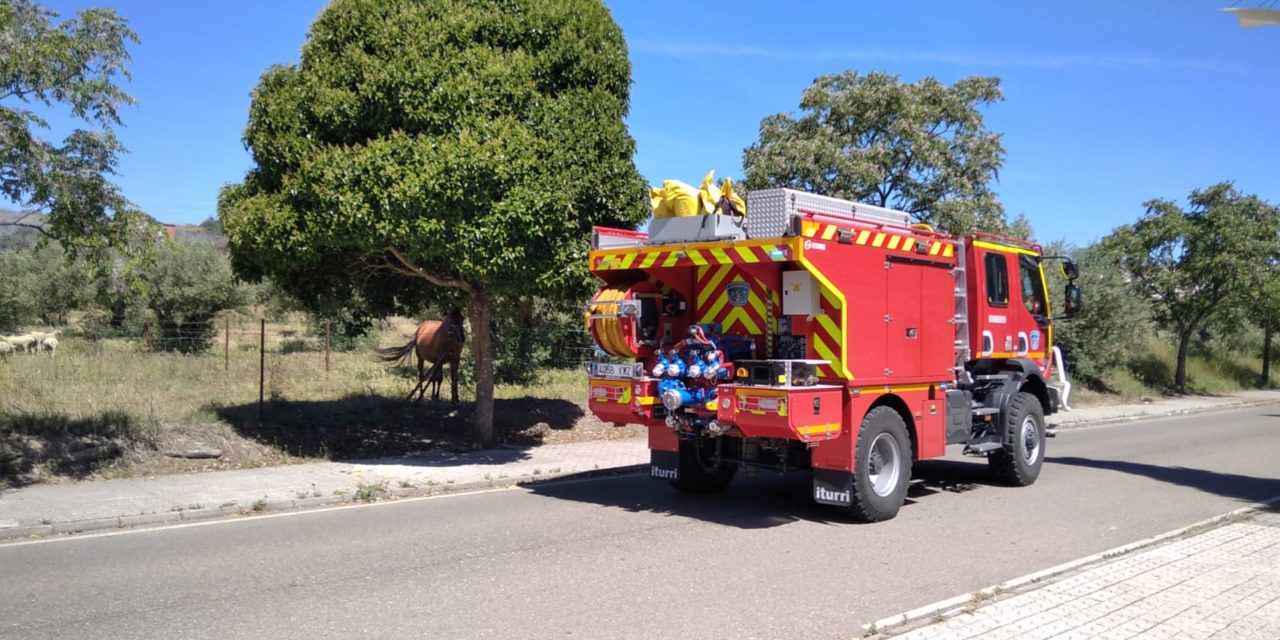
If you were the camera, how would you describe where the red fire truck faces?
facing away from the viewer and to the right of the viewer

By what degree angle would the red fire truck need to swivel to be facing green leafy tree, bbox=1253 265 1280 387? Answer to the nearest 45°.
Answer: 0° — it already faces it

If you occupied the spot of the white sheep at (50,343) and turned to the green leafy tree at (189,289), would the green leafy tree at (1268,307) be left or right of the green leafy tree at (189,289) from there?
right

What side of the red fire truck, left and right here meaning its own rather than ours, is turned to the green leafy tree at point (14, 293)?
left

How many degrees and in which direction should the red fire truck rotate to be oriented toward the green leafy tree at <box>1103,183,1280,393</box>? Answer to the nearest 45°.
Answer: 0° — it already faces it

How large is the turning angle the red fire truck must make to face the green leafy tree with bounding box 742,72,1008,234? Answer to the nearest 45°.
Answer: approximately 45° to its left

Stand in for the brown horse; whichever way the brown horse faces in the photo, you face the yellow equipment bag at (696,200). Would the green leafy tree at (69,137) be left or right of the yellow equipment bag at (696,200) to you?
right

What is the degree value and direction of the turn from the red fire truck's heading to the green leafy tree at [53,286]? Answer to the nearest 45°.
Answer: approximately 90° to its left

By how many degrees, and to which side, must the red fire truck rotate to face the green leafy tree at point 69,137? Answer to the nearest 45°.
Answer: approximately 135° to its left

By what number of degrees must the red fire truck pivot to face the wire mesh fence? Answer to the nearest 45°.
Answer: approximately 90° to its left

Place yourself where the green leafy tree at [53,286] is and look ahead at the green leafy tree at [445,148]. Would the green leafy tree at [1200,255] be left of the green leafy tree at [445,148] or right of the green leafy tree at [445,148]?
left
